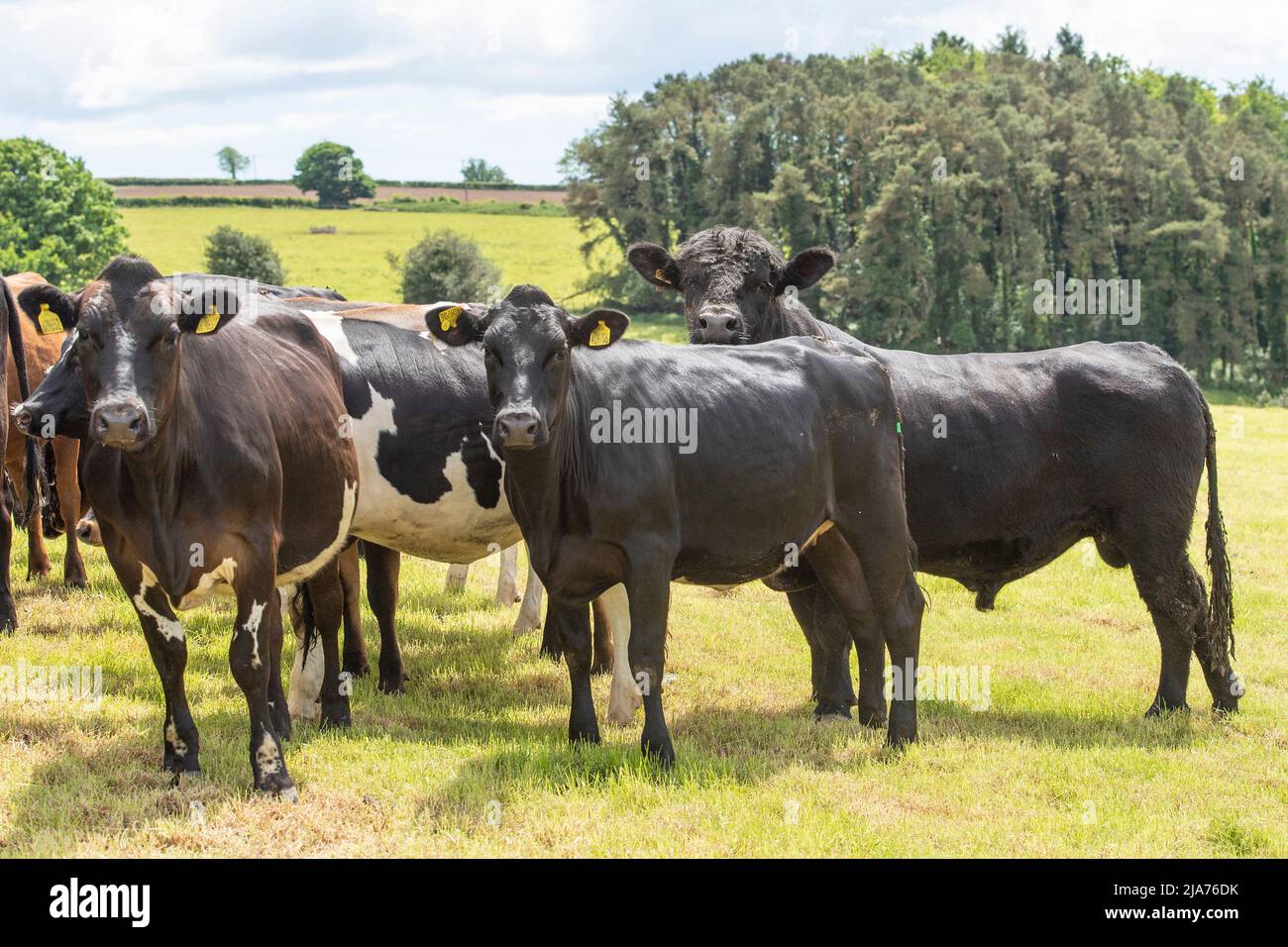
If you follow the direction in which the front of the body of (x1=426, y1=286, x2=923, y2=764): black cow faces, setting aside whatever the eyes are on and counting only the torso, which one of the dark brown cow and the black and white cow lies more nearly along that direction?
the dark brown cow

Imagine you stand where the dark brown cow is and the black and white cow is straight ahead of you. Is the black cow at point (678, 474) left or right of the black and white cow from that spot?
right

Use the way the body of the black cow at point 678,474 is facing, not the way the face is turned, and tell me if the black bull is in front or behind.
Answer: behind

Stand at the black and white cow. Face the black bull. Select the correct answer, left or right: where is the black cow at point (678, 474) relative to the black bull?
right

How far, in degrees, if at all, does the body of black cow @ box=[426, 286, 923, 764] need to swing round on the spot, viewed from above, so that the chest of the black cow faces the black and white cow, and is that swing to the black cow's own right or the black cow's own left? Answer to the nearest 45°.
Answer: approximately 90° to the black cow's own right

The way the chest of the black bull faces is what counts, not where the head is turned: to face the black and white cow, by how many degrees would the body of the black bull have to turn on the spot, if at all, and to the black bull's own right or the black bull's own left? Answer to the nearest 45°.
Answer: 0° — it already faces it

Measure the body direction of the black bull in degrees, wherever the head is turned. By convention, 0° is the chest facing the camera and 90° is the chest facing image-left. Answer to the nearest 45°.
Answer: approximately 90°

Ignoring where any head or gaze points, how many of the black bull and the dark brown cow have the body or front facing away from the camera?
0

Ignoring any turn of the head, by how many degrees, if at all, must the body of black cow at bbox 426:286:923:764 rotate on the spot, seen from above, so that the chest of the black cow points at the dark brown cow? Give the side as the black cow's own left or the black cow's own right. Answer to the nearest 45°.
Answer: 0° — it already faces it

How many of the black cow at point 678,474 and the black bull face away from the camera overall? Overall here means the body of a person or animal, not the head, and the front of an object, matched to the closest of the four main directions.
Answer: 0

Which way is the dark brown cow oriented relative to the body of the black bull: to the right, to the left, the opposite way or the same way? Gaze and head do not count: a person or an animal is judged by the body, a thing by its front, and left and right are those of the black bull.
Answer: to the left
